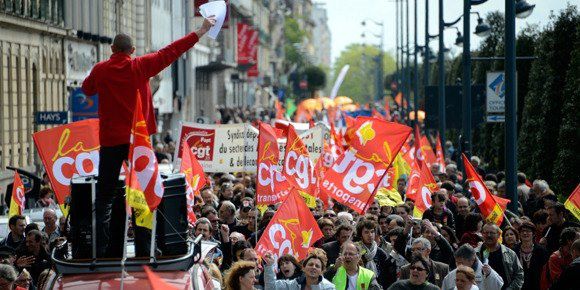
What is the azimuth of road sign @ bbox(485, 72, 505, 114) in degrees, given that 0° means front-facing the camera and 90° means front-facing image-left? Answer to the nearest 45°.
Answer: approximately 0°

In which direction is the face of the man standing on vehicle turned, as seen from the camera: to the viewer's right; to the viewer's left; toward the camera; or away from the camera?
away from the camera

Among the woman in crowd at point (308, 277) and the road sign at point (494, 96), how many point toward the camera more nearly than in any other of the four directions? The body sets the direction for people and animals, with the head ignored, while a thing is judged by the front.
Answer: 2

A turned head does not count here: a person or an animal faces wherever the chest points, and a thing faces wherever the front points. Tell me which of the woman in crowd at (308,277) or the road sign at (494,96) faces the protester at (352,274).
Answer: the road sign

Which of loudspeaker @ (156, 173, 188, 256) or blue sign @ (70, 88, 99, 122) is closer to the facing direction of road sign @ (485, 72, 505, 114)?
the loudspeaker

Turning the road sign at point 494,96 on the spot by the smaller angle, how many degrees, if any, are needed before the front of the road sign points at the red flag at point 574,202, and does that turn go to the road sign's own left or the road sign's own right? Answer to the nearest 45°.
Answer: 0° — it already faces it

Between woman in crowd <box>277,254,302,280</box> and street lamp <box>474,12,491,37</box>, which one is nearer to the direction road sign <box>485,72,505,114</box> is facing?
the woman in crowd

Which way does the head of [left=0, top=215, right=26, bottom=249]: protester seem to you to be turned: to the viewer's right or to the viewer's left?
to the viewer's right
